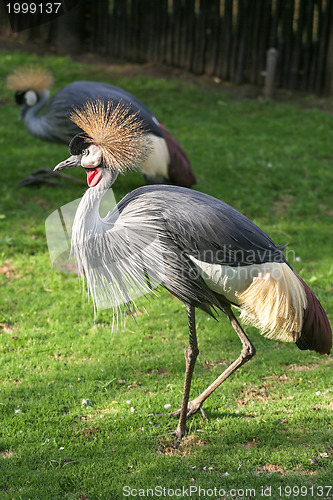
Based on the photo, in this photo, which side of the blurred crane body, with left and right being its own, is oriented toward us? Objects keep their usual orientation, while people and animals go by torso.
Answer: left

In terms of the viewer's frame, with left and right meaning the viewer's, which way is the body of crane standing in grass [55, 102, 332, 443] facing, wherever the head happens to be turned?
facing to the left of the viewer

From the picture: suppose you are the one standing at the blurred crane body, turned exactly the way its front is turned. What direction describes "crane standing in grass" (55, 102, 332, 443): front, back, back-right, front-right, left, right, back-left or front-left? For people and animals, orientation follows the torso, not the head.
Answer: left

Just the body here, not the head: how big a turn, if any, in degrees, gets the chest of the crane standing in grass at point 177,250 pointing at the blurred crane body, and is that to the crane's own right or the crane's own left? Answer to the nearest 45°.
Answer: approximately 90° to the crane's own right

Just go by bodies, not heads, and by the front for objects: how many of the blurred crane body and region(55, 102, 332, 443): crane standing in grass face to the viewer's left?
2
